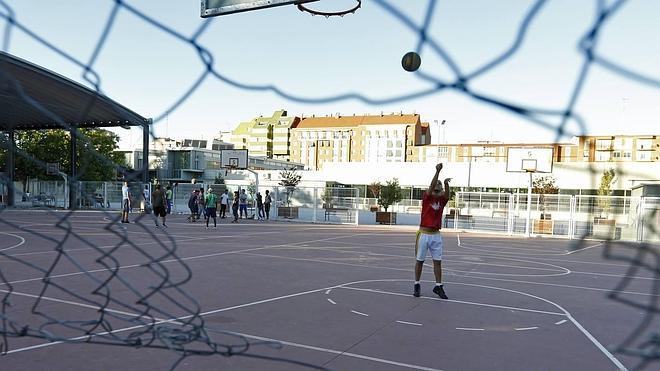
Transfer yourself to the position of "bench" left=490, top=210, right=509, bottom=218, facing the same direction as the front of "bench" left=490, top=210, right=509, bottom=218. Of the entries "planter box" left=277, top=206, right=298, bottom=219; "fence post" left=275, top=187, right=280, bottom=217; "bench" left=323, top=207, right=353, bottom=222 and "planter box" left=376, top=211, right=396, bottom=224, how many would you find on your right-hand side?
4

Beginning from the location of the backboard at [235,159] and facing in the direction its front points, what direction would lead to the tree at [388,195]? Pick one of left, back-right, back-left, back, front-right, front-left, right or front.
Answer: back-left

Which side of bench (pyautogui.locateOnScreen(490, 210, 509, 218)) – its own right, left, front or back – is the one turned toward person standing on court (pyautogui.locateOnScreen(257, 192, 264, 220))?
right

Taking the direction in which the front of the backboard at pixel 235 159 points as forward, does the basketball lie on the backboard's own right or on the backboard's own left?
on the backboard's own left

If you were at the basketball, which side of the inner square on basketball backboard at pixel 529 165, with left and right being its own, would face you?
front

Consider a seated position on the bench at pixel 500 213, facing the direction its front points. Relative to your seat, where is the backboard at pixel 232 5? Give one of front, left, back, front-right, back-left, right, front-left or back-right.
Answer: front

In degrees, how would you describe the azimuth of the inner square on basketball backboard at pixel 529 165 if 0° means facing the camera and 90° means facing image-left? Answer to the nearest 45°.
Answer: approximately 0°

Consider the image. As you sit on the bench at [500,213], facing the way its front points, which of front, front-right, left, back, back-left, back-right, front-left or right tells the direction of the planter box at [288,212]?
right

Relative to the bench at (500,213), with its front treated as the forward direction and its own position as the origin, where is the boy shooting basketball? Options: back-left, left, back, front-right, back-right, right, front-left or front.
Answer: front

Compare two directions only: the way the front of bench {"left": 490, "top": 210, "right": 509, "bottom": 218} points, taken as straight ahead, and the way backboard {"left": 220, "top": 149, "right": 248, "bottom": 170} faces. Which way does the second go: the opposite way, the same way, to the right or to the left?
the same way

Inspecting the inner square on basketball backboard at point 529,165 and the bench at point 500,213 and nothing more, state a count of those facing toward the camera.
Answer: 2

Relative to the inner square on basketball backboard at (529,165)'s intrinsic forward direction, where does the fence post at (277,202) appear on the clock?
The fence post is roughly at 3 o'clock from the inner square on basketball backboard.

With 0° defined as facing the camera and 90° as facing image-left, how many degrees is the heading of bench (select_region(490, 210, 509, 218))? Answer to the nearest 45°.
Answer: approximately 0°

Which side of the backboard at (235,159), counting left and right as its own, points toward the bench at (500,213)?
left

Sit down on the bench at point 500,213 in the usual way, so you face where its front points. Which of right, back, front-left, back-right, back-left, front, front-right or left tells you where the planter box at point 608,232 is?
front
